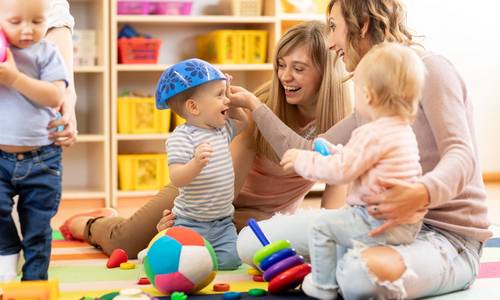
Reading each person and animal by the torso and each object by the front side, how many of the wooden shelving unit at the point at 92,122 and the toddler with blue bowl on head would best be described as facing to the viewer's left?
0

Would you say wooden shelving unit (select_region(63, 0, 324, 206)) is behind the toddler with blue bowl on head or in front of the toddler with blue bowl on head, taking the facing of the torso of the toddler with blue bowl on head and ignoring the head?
behind

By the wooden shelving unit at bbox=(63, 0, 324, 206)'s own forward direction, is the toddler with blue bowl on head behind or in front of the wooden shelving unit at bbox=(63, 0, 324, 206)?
in front

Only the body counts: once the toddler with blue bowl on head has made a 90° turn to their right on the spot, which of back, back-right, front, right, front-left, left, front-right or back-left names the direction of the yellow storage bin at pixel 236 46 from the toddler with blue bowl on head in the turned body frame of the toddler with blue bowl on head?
back-right

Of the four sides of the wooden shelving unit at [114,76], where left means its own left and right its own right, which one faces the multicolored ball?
front

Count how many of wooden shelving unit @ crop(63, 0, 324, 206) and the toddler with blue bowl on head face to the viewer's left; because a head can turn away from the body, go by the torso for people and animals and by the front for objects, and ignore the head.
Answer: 0

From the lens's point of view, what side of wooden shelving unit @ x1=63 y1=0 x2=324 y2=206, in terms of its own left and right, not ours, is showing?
front

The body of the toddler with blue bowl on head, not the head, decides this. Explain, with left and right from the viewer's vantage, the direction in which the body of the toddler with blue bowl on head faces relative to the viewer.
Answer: facing the viewer and to the right of the viewer

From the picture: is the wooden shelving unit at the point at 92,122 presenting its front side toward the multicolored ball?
yes

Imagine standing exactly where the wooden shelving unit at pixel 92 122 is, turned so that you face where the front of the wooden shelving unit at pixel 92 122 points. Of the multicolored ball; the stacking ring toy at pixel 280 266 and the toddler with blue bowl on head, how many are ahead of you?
3

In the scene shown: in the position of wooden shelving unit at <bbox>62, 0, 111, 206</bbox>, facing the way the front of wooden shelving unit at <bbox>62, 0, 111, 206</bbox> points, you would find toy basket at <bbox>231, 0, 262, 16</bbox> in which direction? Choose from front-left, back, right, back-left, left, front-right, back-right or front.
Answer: left

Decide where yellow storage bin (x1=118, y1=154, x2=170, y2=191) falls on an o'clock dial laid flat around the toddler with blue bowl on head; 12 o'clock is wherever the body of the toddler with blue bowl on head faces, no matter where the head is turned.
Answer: The yellow storage bin is roughly at 7 o'clock from the toddler with blue bowl on head.
